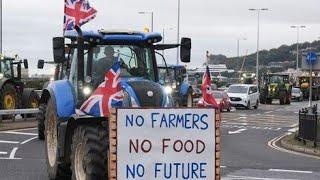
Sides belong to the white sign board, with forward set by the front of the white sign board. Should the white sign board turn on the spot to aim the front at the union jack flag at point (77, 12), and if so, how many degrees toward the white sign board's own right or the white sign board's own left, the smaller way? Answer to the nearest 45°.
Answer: approximately 180°

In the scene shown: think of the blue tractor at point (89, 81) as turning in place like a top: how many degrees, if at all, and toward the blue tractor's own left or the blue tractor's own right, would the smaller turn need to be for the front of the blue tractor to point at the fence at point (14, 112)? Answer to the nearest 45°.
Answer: approximately 135° to the blue tractor's own left

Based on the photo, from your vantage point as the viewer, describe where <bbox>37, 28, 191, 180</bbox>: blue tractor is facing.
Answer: facing the viewer and to the right of the viewer

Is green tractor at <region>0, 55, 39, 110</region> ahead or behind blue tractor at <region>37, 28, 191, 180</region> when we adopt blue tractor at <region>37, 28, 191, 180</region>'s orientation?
behind

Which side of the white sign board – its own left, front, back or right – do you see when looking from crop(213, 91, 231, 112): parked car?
back

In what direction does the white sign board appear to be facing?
toward the camera

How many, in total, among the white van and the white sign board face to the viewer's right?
0

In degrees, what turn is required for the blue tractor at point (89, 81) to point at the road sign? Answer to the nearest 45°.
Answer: approximately 90° to its left

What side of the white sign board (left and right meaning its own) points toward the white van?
back
